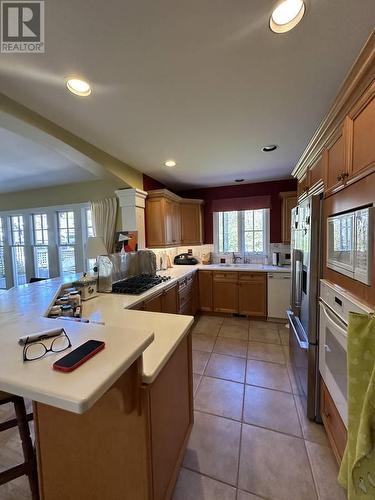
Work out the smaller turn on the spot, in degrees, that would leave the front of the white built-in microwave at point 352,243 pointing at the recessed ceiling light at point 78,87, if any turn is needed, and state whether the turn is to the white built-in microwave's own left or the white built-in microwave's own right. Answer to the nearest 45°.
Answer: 0° — it already faces it

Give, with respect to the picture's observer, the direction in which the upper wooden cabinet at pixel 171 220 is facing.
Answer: facing the viewer and to the right of the viewer

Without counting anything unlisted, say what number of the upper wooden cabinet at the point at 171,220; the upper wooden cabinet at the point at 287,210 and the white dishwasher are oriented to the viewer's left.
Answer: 0

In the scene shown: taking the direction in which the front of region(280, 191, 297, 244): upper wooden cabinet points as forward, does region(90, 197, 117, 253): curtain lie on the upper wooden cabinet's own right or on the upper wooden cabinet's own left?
on the upper wooden cabinet's own right

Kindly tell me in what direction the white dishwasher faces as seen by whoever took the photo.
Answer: facing the viewer

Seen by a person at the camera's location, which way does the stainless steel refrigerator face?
facing to the left of the viewer

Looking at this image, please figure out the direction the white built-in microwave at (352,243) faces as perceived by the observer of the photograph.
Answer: facing the viewer and to the left of the viewer

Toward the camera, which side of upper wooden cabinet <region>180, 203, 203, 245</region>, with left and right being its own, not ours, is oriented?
front

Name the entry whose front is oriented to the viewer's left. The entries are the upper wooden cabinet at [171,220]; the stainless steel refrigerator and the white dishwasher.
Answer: the stainless steel refrigerator

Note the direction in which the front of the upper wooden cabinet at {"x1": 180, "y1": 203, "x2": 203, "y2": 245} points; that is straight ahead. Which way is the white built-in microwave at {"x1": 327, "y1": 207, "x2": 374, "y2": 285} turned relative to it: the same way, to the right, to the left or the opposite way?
to the right

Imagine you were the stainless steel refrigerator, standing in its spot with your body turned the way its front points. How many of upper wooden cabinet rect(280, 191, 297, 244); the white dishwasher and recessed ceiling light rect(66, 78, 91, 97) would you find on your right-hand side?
2
